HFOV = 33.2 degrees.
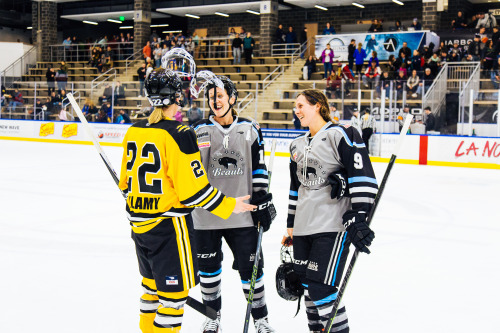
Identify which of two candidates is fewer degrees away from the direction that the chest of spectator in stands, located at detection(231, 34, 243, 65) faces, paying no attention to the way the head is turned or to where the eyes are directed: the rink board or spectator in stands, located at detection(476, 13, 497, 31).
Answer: the rink board

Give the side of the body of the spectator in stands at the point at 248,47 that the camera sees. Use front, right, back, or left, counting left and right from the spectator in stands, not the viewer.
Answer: front

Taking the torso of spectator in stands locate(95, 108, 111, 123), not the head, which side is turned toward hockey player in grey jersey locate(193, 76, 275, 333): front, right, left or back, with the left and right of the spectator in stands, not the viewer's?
front

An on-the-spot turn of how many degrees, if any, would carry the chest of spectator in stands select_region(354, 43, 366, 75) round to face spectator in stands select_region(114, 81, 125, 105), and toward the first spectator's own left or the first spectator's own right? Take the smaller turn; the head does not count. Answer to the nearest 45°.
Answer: approximately 90° to the first spectator's own left

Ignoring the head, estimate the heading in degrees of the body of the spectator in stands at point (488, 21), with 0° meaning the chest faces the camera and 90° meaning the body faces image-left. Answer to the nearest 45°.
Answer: approximately 45°

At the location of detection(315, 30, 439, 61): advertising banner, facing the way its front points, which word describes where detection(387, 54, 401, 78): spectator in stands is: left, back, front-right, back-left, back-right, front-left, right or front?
front

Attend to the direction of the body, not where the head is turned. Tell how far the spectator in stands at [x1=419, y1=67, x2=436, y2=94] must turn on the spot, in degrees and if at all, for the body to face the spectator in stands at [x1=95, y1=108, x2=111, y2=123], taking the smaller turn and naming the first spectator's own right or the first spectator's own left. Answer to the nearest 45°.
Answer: approximately 45° to the first spectator's own right

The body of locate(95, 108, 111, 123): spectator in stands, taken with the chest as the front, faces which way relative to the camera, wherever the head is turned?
toward the camera

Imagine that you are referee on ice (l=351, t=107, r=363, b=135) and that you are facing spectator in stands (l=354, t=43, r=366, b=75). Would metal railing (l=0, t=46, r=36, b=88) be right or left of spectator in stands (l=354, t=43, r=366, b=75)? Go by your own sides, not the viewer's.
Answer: left

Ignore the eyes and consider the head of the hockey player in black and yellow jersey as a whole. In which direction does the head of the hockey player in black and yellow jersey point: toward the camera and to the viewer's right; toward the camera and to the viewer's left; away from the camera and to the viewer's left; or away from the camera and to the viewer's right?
away from the camera and to the viewer's right

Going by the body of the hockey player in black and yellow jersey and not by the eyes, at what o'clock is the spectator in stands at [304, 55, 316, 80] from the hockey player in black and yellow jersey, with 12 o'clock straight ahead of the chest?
The spectator in stands is roughly at 11 o'clock from the hockey player in black and yellow jersey.

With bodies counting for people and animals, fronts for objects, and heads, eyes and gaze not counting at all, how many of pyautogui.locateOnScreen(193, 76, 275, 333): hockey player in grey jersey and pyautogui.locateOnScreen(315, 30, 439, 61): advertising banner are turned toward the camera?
2

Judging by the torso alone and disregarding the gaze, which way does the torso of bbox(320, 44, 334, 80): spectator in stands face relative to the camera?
toward the camera
